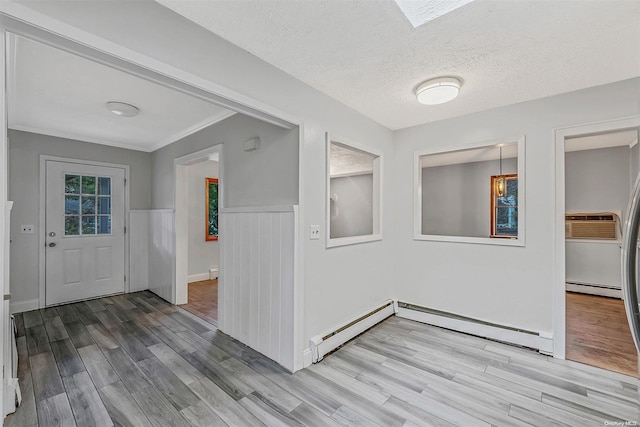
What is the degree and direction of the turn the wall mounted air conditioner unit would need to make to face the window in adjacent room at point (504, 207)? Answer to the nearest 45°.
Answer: approximately 90° to its right

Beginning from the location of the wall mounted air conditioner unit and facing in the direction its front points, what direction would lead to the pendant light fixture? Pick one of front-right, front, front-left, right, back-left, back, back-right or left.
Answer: right

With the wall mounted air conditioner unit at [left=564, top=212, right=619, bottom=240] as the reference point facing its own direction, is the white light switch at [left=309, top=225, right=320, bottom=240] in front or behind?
in front

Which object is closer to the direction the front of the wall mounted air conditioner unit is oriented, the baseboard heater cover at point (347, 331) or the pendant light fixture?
the baseboard heater cover

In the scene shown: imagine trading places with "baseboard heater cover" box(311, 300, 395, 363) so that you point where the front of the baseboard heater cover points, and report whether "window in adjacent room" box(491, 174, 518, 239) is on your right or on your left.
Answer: on your left

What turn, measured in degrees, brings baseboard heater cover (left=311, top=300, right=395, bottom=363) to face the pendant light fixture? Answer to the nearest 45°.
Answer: approximately 90° to its left

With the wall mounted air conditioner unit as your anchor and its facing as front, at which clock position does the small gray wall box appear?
The small gray wall box is roughly at 1 o'clock from the wall mounted air conditioner unit.

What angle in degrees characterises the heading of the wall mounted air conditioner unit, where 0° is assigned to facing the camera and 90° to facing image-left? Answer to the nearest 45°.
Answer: approximately 0°

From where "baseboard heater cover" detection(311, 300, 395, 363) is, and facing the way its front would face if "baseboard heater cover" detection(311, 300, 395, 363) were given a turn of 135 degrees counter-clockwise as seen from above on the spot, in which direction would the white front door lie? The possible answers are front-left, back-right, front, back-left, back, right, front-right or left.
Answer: left
